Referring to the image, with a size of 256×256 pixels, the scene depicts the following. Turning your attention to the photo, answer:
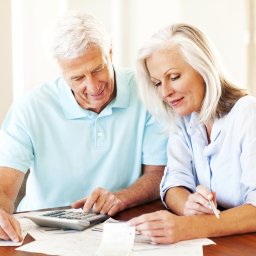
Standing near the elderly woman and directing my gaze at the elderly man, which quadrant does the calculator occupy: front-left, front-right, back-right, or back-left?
front-left

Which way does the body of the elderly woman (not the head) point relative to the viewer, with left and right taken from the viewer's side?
facing the viewer and to the left of the viewer

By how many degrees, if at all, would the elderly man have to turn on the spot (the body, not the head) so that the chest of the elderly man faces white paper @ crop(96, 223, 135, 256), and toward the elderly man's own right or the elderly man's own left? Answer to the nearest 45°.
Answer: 0° — they already face it

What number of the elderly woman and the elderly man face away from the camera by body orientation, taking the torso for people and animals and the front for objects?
0

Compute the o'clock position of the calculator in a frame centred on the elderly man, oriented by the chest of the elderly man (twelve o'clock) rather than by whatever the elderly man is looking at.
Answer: The calculator is roughly at 12 o'clock from the elderly man.

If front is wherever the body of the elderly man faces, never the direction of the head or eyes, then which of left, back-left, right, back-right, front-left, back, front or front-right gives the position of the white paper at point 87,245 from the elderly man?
front

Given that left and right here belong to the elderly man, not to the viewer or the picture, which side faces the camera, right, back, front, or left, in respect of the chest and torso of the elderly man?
front
